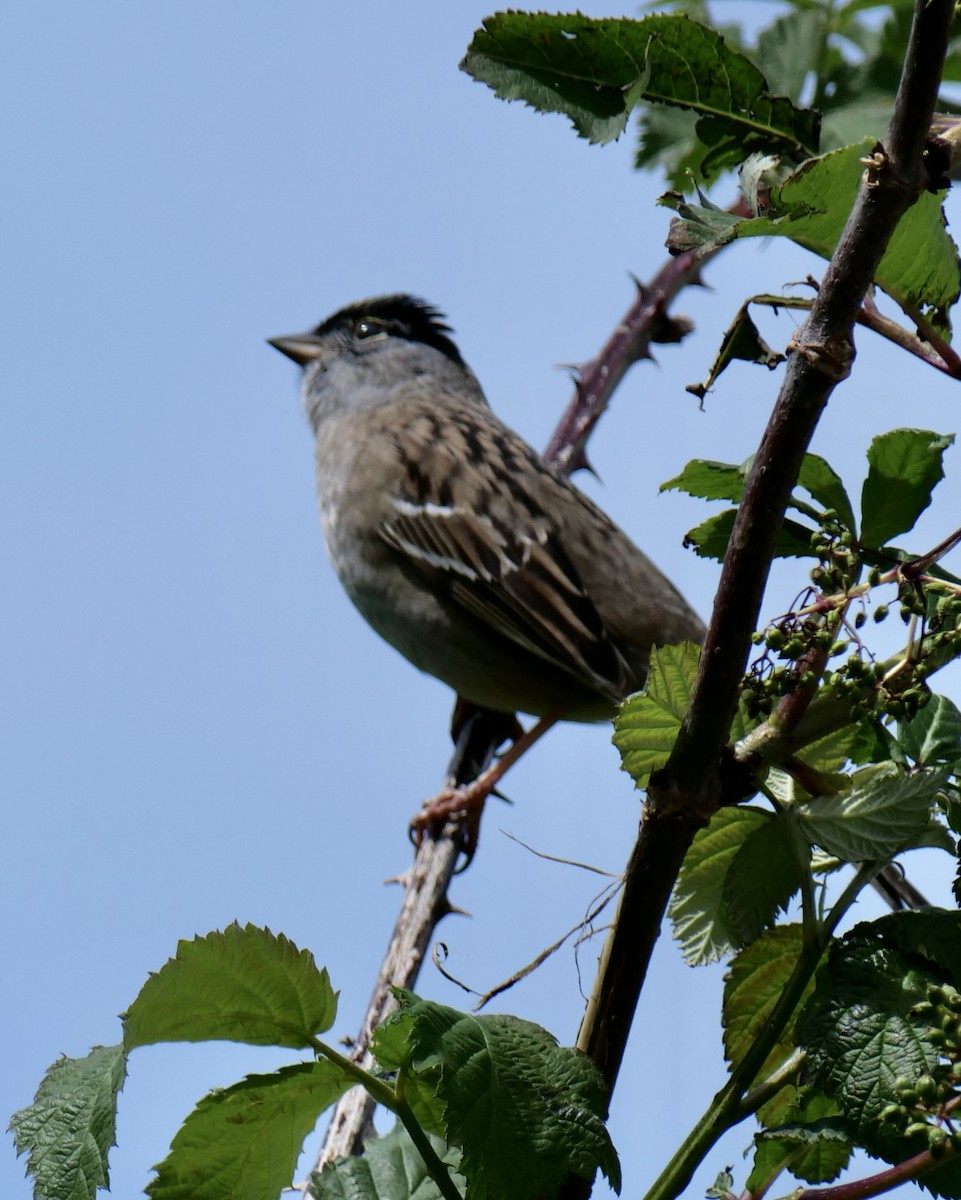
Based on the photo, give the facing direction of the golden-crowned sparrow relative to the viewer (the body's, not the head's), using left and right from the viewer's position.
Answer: facing to the left of the viewer

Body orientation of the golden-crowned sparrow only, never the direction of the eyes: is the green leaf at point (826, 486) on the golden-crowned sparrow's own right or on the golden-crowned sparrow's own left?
on the golden-crowned sparrow's own left

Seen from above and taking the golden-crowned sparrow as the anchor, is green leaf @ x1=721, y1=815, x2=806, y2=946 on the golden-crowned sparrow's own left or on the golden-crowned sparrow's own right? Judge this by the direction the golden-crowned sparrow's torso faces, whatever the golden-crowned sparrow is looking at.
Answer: on the golden-crowned sparrow's own left
